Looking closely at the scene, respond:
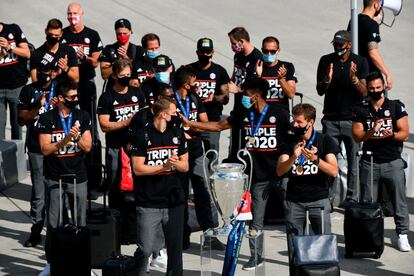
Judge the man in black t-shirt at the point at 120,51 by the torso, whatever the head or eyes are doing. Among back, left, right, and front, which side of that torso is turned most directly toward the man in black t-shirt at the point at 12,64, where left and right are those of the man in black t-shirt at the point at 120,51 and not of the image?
right

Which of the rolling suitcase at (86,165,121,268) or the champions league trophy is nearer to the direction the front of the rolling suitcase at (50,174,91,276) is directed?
the champions league trophy

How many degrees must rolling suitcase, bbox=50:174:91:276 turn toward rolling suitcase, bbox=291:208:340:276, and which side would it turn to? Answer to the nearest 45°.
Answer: approximately 90° to its left

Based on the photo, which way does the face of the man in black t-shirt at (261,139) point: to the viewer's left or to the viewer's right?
to the viewer's left
